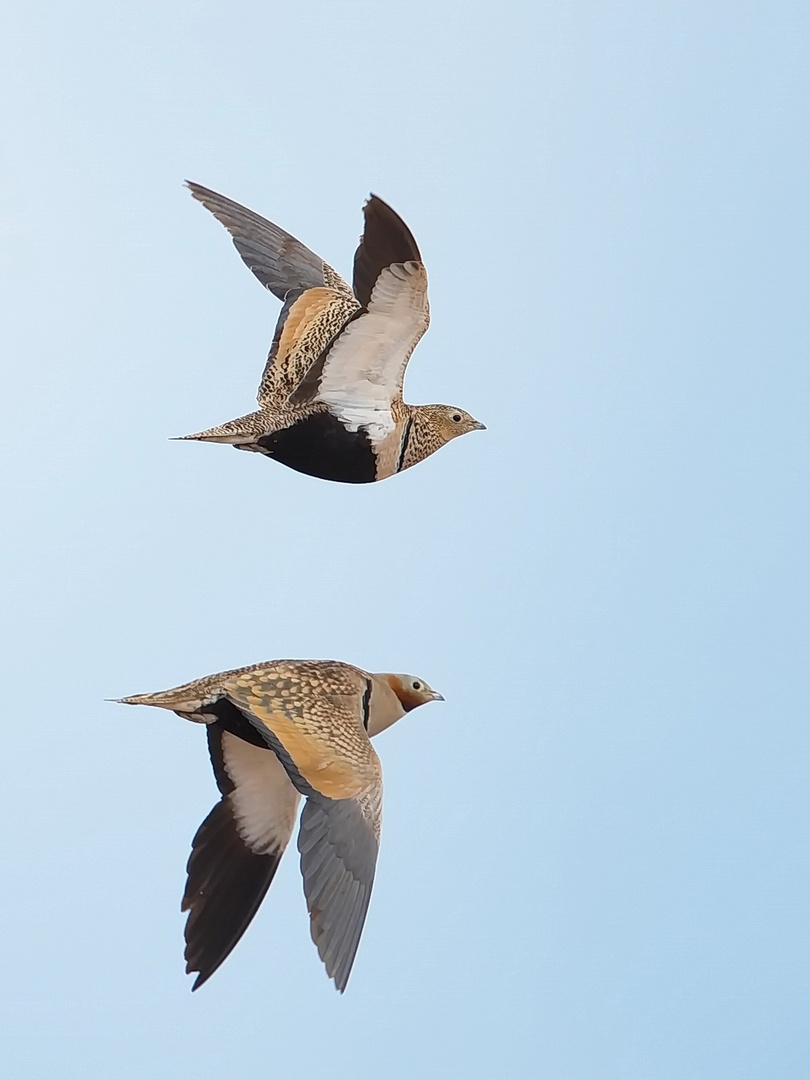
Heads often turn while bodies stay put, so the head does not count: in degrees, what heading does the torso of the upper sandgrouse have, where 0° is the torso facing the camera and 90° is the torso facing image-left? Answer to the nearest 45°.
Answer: approximately 270°

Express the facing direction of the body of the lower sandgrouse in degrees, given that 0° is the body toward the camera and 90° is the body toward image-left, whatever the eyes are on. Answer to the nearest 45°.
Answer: approximately 270°

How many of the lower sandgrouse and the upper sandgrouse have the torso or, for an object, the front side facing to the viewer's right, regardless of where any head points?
2
